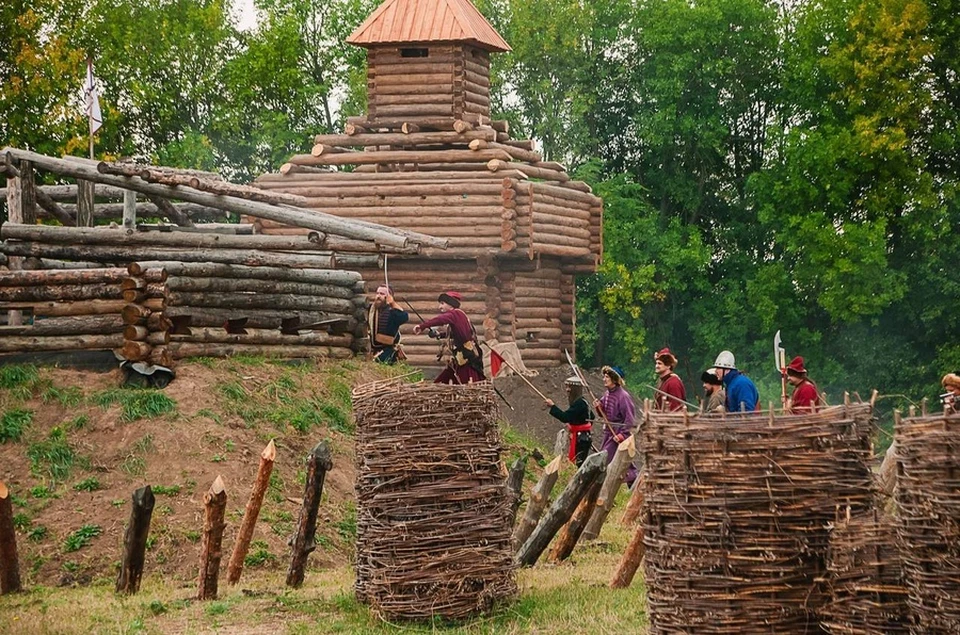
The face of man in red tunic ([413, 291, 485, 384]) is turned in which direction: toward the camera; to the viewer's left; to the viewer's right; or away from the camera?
to the viewer's left

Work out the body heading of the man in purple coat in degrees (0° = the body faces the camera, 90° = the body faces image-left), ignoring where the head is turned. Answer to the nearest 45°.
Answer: approximately 45°

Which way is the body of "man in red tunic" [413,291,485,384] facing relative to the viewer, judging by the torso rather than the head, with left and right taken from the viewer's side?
facing to the left of the viewer

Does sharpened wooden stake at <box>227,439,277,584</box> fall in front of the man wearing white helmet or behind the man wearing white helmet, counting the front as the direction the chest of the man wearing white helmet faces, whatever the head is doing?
in front

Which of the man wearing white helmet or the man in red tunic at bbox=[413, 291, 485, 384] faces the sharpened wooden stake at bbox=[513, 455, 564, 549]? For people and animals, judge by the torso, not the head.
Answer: the man wearing white helmet

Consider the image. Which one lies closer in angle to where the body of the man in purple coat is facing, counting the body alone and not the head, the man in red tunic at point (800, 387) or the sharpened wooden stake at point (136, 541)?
the sharpened wooden stake

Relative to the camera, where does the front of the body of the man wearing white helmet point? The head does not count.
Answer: to the viewer's left

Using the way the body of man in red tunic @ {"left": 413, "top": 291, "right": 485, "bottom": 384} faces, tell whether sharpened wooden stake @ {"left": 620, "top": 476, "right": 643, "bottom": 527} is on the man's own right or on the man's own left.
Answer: on the man's own left

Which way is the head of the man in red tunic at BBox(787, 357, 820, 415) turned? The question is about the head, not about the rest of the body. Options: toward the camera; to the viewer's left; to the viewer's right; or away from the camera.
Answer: to the viewer's left

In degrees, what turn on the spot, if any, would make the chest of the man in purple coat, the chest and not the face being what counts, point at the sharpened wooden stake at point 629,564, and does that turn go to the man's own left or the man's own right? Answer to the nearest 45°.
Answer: approximately 45° to the man's own left

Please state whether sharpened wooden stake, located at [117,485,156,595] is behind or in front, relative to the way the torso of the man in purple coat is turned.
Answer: in front

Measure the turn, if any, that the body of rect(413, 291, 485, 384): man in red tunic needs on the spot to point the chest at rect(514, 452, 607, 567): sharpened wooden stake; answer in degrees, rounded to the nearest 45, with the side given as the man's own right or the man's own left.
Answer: approximately 90° to the man's own left

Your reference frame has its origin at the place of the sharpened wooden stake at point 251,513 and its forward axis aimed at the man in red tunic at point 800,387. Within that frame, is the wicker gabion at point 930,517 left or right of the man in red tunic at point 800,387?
right

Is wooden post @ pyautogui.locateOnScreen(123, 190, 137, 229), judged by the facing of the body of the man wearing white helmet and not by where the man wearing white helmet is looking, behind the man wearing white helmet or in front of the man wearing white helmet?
in front
